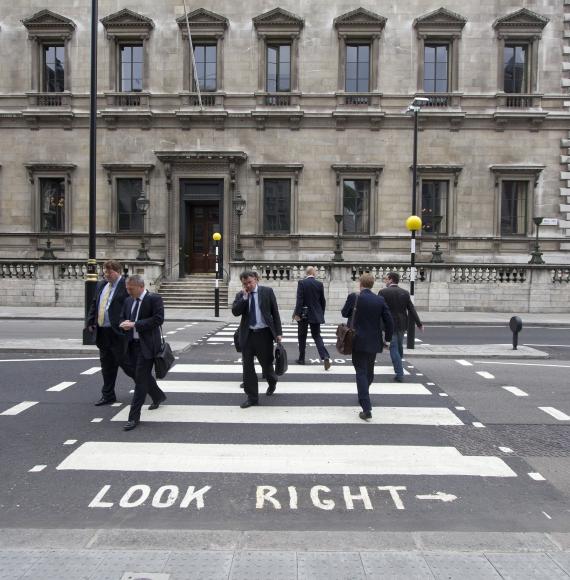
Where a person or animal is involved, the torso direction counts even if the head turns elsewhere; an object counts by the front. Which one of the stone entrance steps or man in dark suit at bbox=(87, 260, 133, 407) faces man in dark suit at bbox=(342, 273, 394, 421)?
the stone entrance steps

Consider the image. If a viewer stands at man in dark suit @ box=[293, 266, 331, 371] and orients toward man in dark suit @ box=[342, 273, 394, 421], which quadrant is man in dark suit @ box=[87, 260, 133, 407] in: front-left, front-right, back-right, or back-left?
front-right

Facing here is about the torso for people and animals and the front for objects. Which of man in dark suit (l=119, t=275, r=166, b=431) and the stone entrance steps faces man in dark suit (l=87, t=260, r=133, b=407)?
the stone entrance steps

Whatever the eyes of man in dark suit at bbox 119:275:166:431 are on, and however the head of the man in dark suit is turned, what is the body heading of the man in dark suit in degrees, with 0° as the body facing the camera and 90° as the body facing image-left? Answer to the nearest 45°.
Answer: approximately 45°

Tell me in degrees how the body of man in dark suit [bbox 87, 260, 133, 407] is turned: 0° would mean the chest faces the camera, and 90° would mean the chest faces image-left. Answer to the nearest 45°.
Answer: approximately 45°

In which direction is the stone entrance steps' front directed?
toward the camera

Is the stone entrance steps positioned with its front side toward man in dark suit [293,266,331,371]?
yes

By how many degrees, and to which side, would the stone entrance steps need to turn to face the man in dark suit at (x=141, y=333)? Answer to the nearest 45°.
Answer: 0° — it already faces them

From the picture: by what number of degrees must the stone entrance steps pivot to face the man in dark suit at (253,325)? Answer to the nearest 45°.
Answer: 0° — it already faces them

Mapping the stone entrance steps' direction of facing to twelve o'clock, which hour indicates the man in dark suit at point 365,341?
The man in dark suit is roughly at 12 o'clock from the stone entrance steps.

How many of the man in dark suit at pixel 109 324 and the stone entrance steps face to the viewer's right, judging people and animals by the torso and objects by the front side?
0

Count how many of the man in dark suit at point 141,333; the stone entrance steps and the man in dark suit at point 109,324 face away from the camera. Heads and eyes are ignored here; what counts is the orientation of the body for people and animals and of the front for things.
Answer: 0

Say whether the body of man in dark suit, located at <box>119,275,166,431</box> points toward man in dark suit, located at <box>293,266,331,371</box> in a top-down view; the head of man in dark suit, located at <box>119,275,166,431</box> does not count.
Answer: no

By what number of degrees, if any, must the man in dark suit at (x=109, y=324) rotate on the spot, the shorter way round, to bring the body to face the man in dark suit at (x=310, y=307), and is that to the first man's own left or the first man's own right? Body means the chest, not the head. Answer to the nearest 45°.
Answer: approximately 180°

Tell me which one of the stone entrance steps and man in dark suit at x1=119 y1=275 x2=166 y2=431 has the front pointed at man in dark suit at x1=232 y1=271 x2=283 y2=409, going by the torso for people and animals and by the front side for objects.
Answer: the stone entrance steps

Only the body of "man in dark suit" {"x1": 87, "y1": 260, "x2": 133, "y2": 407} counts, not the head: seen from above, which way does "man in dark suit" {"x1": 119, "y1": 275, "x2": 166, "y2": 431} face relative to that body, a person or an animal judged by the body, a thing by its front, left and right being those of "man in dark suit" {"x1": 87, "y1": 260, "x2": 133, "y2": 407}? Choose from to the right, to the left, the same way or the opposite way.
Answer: the same way

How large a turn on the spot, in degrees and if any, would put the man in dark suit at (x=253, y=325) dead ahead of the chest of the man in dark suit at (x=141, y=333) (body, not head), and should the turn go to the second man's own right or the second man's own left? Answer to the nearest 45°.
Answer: approximately 180°

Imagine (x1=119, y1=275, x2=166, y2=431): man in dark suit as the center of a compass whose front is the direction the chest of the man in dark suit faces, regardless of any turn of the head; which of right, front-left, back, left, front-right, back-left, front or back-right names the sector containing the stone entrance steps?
back-right
